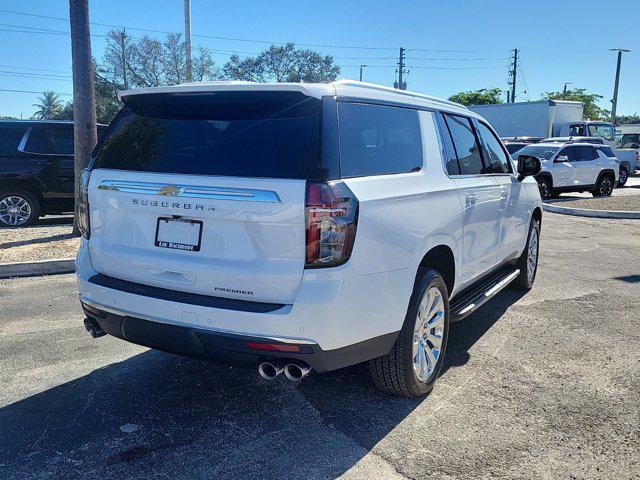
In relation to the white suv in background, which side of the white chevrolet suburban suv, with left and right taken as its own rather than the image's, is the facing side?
front

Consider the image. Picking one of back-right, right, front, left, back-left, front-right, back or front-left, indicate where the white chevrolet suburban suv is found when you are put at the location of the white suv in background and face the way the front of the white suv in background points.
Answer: front-left

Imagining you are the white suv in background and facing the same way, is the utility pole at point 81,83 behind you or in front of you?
in front

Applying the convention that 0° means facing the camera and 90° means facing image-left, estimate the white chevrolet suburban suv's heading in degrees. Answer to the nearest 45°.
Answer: approximately 225°

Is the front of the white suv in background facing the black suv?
yes

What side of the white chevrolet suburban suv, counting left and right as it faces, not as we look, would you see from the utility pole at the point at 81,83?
left

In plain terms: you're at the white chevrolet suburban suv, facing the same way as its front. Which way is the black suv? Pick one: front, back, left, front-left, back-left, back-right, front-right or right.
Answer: left

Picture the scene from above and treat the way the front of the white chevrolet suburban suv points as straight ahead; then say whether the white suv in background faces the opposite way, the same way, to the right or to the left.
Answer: the opposite way
